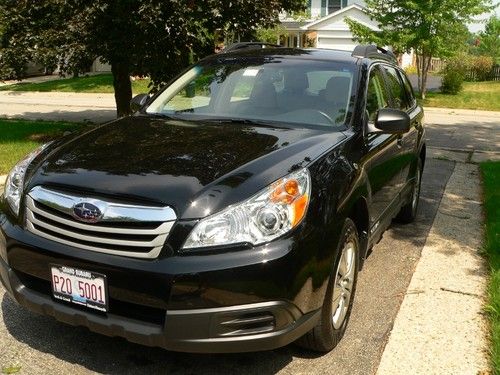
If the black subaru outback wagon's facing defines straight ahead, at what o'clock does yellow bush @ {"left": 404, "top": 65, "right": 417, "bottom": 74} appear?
The yellow bush is roughly at 5 o'clock from the black subaru outback wagon.

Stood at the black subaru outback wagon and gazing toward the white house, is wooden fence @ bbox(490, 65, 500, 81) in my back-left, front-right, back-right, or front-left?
front-right

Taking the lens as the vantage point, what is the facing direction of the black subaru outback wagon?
facing the viewer and to the left of the viewer

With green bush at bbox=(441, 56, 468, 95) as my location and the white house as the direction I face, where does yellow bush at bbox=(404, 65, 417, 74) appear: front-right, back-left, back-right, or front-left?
front-right

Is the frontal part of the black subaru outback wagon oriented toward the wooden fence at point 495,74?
no

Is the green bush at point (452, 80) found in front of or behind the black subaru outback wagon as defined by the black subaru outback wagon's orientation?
behind

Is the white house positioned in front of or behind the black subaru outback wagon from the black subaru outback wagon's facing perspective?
behind

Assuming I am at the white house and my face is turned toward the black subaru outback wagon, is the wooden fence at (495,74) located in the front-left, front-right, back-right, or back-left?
front-left

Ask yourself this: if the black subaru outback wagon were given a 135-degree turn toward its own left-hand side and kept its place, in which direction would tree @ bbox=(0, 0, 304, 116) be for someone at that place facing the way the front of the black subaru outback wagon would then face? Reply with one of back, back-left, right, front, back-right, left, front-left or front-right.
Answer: left

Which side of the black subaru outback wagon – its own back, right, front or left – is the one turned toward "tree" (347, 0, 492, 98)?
back

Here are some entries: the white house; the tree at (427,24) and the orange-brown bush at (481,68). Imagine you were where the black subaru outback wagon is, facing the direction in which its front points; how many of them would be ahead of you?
0
